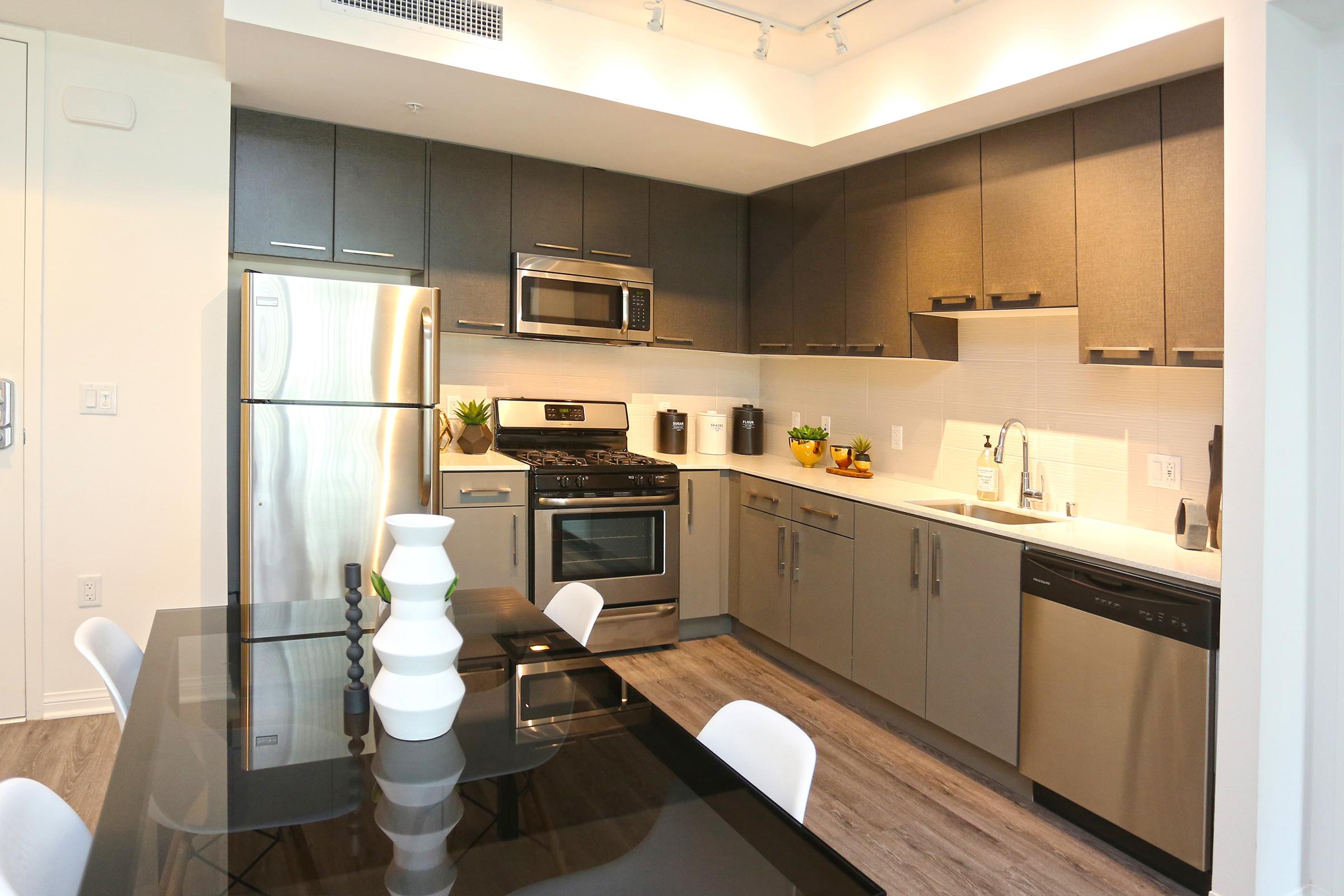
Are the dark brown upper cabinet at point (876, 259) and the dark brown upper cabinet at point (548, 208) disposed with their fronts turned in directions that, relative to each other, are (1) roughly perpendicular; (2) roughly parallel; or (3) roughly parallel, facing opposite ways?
roughly perpendicular

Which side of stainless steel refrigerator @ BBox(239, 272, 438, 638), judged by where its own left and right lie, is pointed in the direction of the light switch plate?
right

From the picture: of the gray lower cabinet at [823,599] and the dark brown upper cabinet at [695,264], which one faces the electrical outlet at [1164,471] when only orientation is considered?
the dark brown upper cabinet

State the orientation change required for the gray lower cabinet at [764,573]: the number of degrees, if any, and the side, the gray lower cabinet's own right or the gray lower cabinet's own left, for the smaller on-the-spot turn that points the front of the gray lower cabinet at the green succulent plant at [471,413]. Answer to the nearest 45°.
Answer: approximately 45° to the gray lower cabinet's own right
